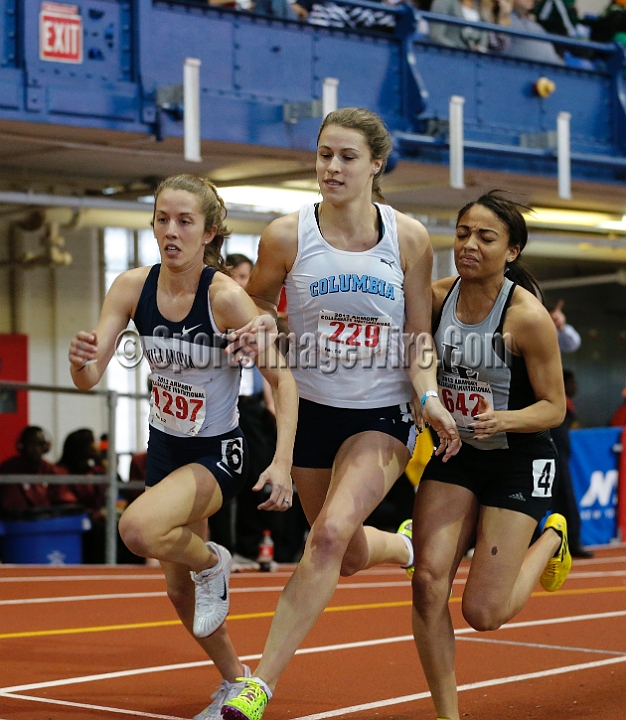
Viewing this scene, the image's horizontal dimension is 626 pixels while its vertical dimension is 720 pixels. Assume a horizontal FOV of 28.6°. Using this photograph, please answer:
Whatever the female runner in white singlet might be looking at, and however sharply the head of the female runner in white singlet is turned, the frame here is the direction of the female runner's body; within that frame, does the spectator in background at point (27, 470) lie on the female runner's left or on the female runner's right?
on the female runner's right

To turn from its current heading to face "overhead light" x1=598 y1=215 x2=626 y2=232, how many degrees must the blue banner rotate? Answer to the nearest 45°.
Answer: approximately 180°

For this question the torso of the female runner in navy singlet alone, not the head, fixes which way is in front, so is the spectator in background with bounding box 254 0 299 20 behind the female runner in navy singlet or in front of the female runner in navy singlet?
behind

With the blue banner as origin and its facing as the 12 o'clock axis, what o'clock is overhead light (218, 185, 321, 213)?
The overhead light is roughly at 3 o'clock from the blue banner.

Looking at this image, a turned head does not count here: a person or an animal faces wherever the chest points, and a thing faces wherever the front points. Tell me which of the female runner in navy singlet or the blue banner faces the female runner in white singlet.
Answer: the blue banner

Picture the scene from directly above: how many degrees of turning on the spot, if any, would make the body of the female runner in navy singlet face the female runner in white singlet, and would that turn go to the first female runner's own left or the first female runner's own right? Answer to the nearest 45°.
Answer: approximately 135° to the first female runner's own left

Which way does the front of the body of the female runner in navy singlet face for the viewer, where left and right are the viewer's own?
facing the viewer and to the left of the viewer

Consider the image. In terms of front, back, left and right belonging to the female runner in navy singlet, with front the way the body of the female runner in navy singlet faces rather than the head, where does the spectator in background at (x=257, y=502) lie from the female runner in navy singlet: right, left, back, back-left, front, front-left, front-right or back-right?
back-right

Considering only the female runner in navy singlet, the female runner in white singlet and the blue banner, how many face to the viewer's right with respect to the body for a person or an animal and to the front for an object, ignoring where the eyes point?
0

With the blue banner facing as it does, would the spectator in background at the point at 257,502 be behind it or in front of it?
in front

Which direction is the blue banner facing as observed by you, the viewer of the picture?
facing the viewer

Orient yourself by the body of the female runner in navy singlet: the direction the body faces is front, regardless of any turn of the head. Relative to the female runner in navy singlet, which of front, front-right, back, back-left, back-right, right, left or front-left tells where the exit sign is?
back-right
